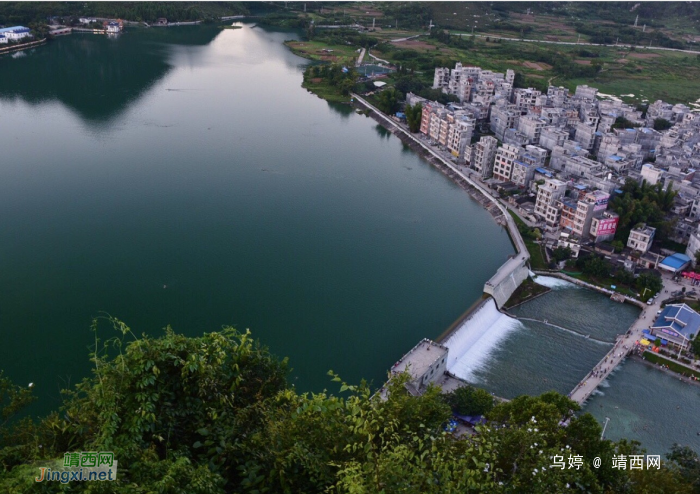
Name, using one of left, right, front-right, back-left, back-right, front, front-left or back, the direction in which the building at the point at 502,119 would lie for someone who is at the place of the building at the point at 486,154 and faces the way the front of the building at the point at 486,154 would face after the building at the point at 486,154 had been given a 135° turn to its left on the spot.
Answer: left

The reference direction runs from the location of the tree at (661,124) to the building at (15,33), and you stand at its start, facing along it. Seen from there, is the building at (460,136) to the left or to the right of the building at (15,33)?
left

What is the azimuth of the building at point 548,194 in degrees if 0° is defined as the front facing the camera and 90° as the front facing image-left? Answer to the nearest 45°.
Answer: approximately 45°

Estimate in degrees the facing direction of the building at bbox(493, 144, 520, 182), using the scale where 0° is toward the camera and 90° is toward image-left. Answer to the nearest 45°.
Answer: approximately 45°

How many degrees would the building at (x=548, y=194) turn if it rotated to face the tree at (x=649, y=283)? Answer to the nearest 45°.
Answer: approximately 90° to its left

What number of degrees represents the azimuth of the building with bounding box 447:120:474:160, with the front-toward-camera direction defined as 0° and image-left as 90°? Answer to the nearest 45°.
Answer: approximately 45°

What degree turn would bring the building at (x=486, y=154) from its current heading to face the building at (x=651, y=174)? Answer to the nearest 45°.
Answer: approximately 135° to its left

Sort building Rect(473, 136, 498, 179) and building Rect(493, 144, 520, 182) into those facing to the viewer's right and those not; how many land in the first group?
0

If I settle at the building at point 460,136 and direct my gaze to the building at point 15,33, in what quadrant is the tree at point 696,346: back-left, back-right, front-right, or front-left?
back-left
